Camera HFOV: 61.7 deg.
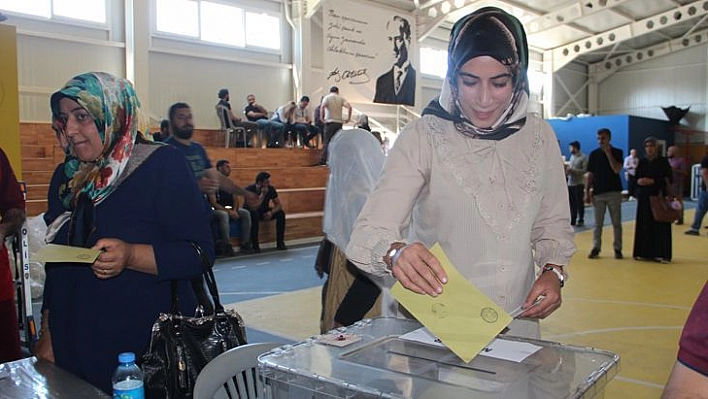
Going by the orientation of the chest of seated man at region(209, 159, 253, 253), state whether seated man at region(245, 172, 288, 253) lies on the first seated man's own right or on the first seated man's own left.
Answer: on the first seated man's own left

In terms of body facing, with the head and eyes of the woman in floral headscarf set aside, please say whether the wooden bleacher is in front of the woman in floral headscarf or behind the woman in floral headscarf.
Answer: behind

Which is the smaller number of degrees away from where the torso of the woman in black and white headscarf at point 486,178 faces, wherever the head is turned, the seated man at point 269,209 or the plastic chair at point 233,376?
the plastic chair

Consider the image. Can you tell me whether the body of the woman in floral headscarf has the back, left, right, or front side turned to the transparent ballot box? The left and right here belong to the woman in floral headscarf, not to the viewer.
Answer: left

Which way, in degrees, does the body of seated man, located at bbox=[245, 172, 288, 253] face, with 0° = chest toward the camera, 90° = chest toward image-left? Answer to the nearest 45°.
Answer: approximately 0°

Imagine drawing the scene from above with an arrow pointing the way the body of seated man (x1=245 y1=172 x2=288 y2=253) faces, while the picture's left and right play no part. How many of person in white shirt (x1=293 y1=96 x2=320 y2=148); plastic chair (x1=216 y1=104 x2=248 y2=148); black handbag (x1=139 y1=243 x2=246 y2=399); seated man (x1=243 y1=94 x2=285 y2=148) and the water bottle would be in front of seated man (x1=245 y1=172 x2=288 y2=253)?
2

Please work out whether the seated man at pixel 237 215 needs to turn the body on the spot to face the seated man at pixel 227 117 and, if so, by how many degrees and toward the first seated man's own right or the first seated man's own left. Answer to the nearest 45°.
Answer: approximately 135° to the first seated man's own left

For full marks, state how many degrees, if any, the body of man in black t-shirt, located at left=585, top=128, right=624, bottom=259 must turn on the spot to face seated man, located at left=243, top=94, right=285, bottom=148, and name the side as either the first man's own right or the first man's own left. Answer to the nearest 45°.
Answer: approximately 135° to the first man's own right
